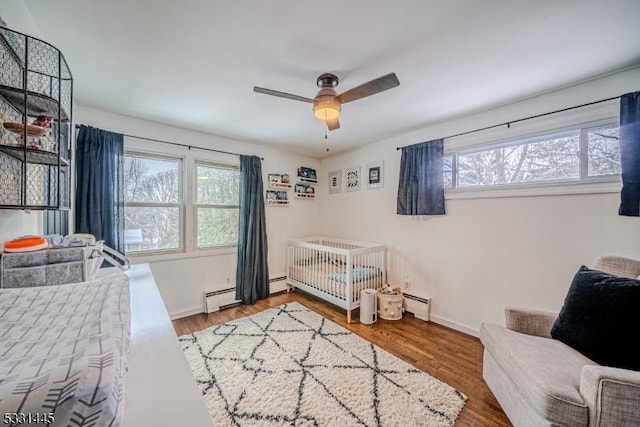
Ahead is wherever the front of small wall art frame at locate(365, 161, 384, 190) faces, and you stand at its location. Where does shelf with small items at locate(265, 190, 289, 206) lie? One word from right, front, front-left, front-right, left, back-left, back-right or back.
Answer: front-right

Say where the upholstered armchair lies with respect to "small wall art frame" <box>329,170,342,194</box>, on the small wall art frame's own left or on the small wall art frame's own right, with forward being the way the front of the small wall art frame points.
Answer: on the small wall art frame's own left

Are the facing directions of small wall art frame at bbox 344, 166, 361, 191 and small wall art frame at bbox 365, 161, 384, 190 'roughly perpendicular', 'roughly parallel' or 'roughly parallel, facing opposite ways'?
roughly parallel

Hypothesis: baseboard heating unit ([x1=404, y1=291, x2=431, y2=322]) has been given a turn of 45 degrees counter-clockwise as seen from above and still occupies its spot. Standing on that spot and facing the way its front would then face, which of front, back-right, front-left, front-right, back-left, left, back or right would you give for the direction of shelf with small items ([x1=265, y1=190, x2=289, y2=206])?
right

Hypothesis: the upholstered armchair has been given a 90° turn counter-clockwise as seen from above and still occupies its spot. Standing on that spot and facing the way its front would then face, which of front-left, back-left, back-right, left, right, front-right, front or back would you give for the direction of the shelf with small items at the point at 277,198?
back-right

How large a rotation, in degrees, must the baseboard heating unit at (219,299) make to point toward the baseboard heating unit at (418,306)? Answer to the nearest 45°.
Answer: approximately 45° to its left

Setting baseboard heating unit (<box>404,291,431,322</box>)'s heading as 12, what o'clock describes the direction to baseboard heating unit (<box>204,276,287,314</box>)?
baseboard heating unit (<box>204,276,287,314</box>) is roughly at 1 o'clock from baseboard heating unit (<box>404,291,431,322</box>).

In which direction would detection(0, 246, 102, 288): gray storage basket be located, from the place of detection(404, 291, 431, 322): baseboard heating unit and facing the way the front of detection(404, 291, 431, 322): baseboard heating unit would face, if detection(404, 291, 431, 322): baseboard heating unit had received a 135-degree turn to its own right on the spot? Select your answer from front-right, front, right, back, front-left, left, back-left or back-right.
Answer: back-left

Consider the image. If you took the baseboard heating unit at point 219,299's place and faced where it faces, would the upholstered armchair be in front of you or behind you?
in front

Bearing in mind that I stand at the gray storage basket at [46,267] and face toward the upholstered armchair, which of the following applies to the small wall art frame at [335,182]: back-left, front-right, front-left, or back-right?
front-left

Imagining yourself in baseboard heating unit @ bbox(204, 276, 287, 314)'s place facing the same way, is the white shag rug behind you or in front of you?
in front

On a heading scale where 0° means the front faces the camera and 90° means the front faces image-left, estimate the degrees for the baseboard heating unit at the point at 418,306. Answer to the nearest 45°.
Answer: approximately 45°

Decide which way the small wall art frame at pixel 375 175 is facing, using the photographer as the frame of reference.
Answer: facing the viewer and to the left of the viewer

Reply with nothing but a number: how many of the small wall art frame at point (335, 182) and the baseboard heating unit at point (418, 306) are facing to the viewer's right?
0

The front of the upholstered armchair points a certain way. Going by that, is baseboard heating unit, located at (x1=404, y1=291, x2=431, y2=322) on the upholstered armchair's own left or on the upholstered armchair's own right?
on the upholstered armchair's own right

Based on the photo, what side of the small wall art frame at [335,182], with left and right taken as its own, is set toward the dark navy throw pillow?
left
